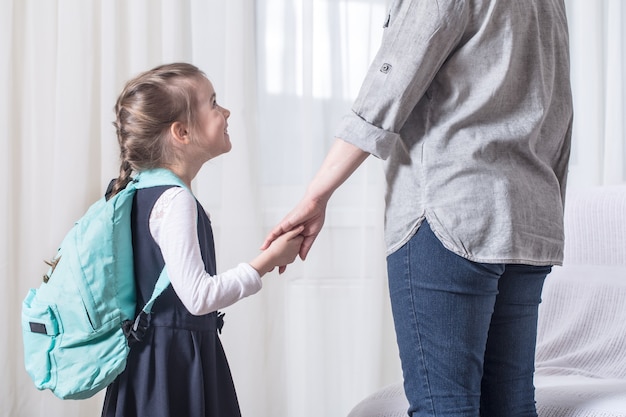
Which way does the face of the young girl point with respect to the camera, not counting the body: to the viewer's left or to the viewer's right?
to the viewer's right

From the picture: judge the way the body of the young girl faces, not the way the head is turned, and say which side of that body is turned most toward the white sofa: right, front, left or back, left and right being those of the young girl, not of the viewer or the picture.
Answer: front

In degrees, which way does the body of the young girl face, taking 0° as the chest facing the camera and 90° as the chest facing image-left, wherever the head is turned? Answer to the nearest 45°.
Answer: approximately 270°
